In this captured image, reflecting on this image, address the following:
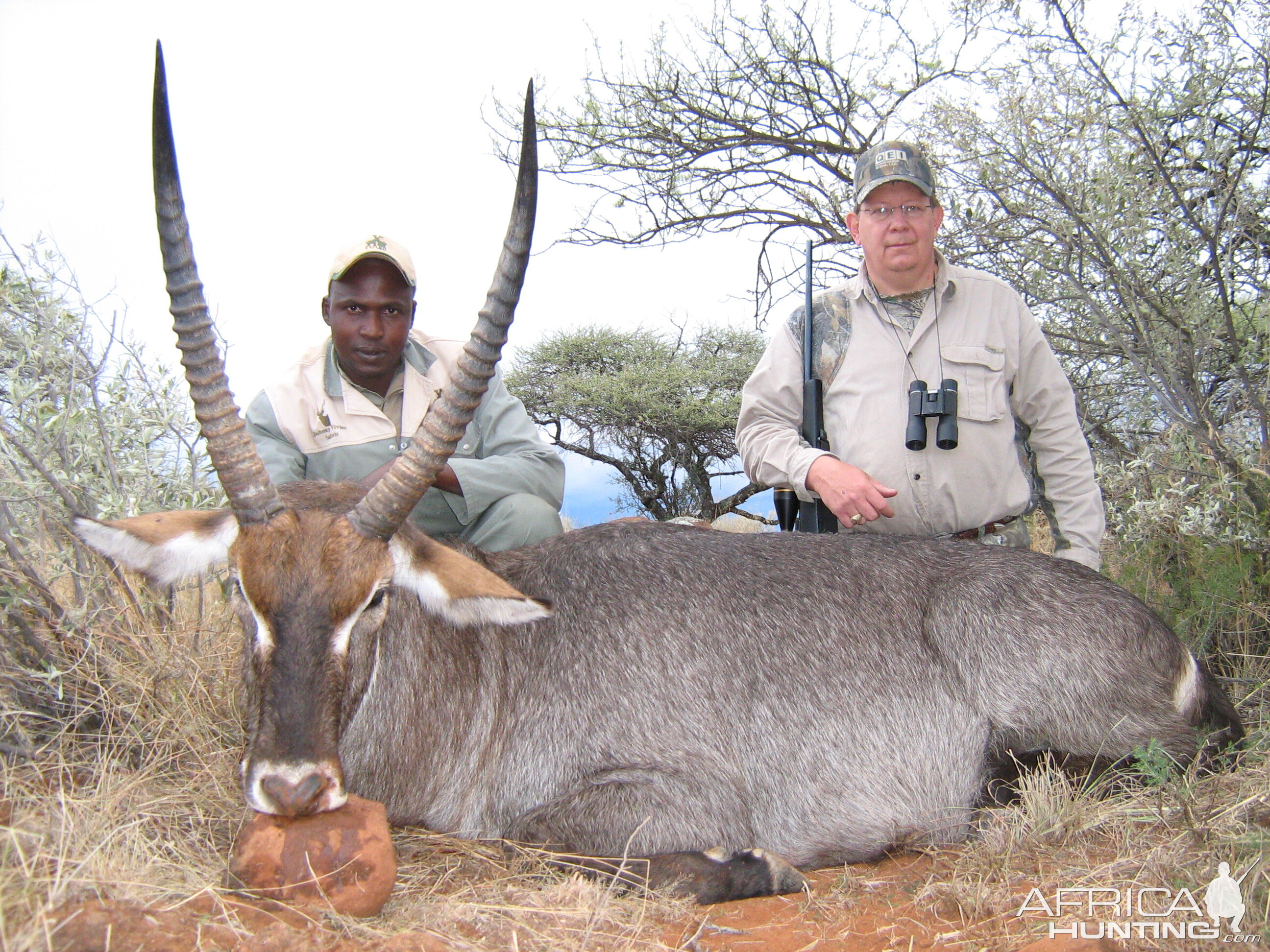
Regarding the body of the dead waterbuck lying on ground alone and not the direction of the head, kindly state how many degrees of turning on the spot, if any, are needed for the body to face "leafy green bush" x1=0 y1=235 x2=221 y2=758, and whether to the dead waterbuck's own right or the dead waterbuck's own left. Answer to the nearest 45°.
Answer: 0° — it already faces it

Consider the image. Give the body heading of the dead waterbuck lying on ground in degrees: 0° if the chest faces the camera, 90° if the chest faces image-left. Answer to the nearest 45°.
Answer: approximately 90°

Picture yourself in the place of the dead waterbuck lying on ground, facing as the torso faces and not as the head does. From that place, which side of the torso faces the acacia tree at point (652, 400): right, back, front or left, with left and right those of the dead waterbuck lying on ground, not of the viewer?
right

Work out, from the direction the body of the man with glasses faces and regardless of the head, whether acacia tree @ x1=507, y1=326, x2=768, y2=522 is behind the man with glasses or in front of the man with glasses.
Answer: behind

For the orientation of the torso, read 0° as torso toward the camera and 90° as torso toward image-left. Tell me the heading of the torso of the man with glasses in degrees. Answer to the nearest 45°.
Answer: approximately 0°

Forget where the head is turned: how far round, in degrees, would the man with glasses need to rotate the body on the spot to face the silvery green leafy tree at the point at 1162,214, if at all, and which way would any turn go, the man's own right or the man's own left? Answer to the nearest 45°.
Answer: approximately 135° to the man's own left

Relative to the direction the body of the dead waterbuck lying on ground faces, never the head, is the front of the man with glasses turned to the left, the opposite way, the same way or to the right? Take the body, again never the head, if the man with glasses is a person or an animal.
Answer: to the left

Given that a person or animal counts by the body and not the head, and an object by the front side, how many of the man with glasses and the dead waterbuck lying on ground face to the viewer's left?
1

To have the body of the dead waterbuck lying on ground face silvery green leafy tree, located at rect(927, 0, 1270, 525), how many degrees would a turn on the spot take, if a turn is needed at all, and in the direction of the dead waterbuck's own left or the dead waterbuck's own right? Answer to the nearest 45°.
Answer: approximately 135° to the dead waterbuck's own right

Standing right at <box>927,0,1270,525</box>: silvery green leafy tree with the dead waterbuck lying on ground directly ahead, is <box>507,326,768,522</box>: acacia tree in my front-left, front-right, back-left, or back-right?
back-right

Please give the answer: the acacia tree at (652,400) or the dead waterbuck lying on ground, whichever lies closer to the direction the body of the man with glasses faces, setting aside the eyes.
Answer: the dead waterbuck lying on ground
